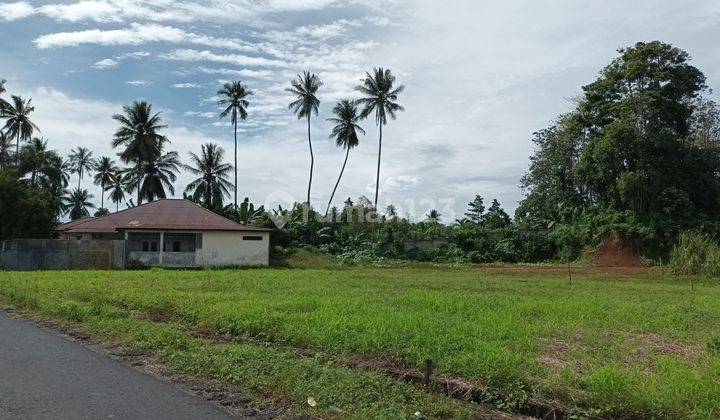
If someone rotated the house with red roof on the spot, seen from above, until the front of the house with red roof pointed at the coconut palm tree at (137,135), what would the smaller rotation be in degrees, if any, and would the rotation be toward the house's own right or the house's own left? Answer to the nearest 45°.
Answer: approximately 180°

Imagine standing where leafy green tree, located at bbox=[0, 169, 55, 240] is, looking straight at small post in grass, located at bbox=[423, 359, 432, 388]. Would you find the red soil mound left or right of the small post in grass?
left

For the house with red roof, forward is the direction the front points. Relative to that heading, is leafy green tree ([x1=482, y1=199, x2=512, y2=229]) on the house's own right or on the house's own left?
on the house's own left

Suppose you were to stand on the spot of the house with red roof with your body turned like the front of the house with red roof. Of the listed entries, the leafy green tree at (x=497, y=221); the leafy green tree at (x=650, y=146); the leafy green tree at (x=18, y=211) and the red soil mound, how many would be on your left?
3

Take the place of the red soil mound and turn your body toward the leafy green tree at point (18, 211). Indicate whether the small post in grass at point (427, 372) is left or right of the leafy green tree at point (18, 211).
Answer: left

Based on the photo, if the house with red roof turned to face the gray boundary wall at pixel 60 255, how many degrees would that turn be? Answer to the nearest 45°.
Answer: approximately 45° to its right

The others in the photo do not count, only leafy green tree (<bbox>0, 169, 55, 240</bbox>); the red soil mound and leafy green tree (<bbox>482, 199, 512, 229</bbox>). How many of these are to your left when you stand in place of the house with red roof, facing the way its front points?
2

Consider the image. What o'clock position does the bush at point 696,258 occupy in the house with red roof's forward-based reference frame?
The bush is roughly at 10 o'clock from the house with red roof.

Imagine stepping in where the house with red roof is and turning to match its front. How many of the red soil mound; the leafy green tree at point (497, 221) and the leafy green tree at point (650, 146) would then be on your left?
3

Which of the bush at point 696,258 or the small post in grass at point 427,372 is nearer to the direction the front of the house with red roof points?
the small post in grass

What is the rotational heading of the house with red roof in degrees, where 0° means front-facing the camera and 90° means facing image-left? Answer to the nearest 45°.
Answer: approximately 0°

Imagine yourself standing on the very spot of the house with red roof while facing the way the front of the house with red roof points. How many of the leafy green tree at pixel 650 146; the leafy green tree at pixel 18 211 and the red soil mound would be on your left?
2

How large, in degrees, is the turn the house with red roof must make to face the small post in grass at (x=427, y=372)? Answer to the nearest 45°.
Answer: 0° — it already faces it

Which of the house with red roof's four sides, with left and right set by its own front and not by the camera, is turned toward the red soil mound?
left

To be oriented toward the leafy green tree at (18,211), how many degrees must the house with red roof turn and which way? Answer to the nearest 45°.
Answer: approximately 90° to its right
